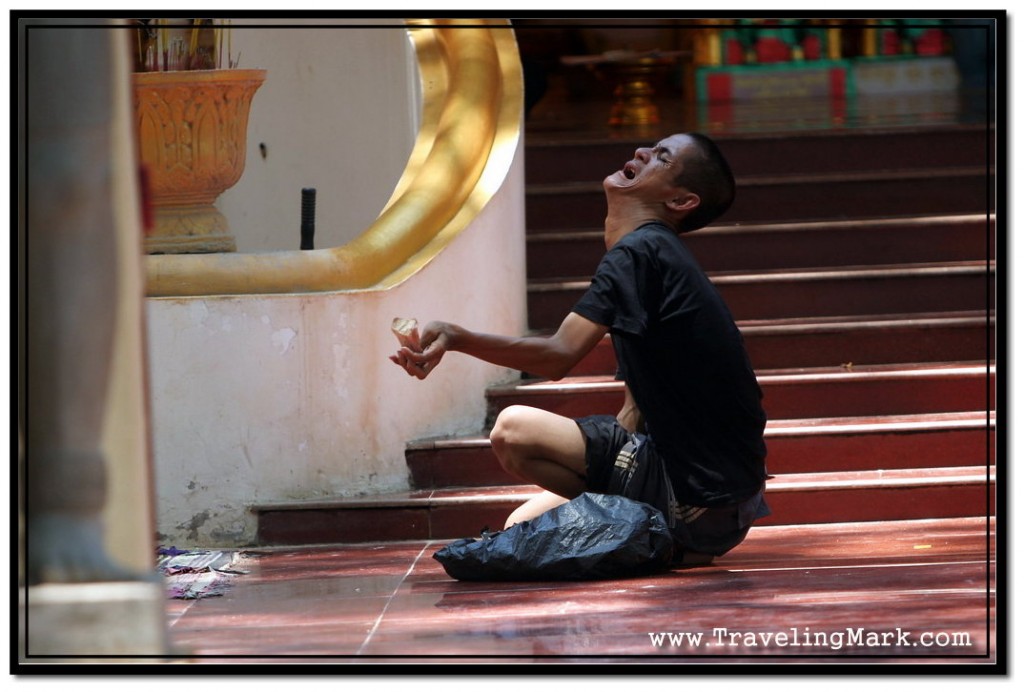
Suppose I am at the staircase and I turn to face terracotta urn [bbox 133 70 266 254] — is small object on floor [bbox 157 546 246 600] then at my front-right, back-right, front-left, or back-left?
front-left

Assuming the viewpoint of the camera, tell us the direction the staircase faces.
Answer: facing the viewer

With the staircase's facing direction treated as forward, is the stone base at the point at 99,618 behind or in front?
in front

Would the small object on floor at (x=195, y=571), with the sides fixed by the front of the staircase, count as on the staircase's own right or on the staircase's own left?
on the staircase's own right

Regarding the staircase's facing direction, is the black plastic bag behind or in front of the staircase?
in front

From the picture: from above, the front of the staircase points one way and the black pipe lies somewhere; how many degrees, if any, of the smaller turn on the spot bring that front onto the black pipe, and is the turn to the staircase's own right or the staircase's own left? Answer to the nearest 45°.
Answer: approximately 90° to the staircase's own right

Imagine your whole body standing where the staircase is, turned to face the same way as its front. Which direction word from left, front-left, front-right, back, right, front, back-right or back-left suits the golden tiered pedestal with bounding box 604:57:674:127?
back

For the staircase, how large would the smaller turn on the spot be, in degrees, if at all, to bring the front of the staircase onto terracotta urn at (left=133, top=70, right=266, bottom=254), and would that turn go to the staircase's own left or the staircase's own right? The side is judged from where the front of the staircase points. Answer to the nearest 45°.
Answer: approximately 90° to the staircase's own right

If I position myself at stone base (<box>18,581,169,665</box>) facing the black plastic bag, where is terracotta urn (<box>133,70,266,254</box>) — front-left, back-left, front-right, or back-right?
front-left

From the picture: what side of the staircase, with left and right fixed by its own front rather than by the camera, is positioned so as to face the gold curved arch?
right

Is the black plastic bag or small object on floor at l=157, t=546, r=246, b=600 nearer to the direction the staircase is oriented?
the black plastic bag

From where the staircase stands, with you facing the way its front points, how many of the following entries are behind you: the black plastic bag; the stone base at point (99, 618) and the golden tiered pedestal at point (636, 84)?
1
